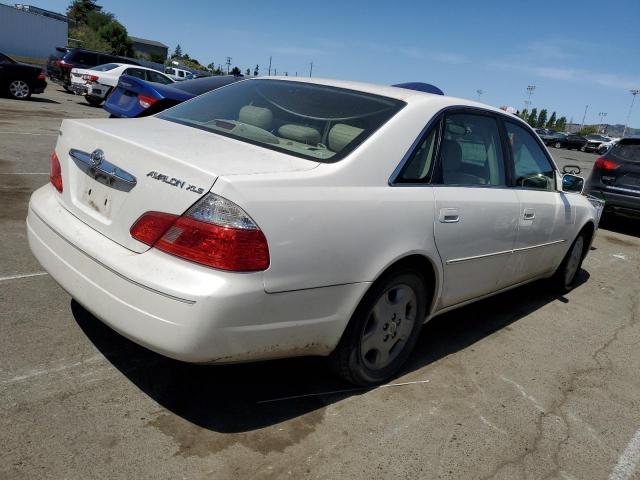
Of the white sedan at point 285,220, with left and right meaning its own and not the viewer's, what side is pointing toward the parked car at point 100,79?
left

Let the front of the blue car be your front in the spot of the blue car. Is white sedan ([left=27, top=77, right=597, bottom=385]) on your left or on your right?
on your right

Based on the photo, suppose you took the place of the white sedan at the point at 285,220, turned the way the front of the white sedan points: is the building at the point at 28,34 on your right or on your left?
on your left

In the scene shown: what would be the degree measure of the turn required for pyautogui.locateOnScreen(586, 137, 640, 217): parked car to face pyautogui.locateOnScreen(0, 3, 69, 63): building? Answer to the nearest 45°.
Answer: approximately 45° to its left

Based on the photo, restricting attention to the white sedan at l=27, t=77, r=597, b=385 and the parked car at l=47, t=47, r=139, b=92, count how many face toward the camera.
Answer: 0

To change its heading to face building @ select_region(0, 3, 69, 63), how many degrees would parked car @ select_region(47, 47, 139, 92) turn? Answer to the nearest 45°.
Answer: approximately 45° to its left

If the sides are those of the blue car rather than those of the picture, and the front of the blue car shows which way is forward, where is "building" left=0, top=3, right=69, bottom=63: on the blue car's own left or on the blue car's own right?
on the blue car's own left

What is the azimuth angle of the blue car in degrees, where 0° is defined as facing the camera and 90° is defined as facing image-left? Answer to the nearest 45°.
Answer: approximately 225°

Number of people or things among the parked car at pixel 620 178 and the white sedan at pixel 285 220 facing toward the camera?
0

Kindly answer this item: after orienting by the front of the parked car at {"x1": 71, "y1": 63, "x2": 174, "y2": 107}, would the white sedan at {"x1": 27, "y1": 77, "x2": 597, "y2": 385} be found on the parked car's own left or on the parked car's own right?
on the parked car's own right

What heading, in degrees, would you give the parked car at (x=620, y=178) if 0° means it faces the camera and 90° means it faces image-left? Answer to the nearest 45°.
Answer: approximately 180°

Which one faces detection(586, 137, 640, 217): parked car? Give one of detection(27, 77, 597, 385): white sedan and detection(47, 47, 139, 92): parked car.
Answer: the white sedan
